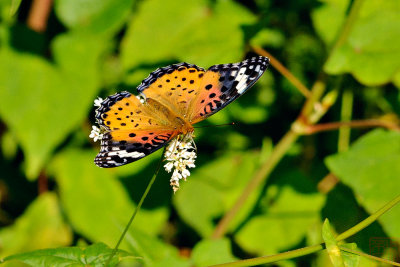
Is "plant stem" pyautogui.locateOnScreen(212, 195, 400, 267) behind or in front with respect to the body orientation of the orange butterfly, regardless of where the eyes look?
in front

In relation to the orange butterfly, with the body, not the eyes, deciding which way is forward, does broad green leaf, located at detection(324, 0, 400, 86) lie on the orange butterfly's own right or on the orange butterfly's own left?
on the orange butterfly's own left

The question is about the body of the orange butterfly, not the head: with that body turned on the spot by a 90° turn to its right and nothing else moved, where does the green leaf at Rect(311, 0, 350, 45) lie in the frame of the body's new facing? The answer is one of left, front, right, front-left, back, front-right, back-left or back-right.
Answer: back

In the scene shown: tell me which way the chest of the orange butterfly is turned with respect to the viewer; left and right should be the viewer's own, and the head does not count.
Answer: facing the viewer and to the right of the viewer

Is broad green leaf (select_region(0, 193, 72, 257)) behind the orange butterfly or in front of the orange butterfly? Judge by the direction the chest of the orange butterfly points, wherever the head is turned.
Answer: behind

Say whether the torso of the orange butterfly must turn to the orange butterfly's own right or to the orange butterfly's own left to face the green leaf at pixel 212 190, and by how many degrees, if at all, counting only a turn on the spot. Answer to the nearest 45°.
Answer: approximately 135° to the orange butterfly's own left

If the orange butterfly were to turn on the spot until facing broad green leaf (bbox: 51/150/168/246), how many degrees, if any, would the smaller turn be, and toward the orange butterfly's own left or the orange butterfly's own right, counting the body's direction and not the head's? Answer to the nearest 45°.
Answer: approximately 180°
